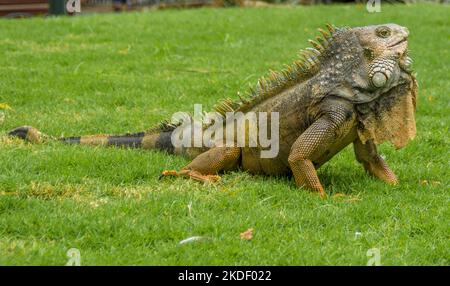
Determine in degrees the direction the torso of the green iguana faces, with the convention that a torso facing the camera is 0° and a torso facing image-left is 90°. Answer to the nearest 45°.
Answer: approximately 270°

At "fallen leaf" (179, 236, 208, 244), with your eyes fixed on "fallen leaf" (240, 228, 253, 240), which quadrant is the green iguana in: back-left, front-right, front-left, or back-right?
front-left

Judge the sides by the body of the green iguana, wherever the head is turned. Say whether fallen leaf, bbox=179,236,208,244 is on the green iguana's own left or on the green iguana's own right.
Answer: on the green iguana's own right

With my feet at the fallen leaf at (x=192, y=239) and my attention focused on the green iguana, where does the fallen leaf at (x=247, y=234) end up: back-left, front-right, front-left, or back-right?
front-right

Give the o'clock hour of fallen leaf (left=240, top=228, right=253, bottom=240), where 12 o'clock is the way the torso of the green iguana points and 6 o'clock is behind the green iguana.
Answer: The fallen leaf is roughly at 4 o'clock from the green iguana.
